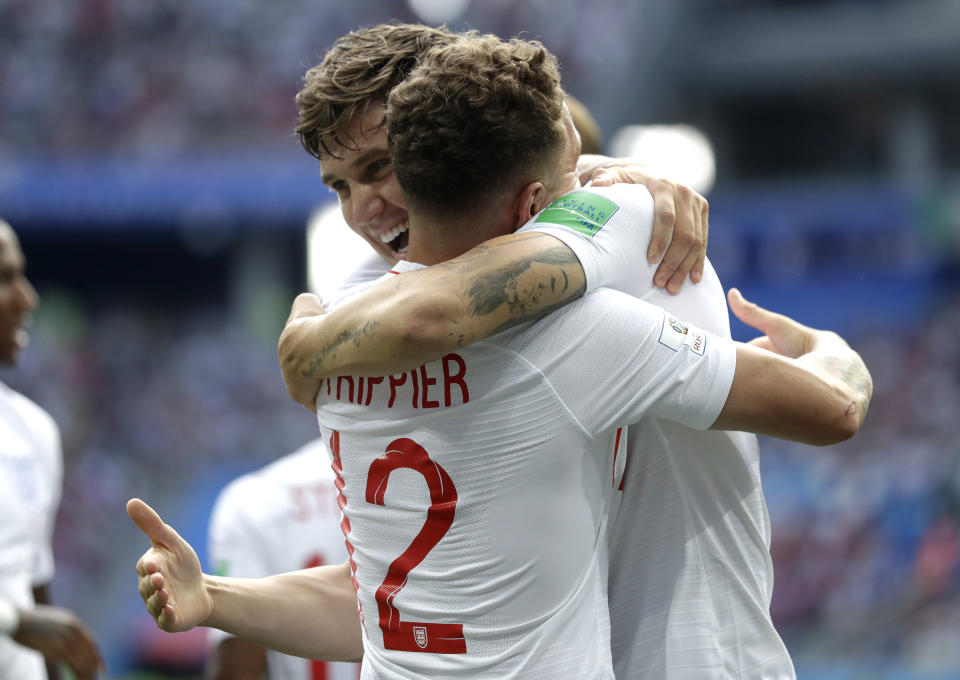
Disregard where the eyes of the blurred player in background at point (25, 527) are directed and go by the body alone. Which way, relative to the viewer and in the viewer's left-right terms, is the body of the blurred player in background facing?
facing the viewer and to the right of the viewer

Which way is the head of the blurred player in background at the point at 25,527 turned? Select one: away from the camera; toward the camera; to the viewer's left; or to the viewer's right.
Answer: to the viewer's right

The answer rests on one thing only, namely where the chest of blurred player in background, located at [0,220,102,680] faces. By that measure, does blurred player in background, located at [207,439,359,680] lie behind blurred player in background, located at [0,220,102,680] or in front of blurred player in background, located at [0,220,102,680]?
in front
